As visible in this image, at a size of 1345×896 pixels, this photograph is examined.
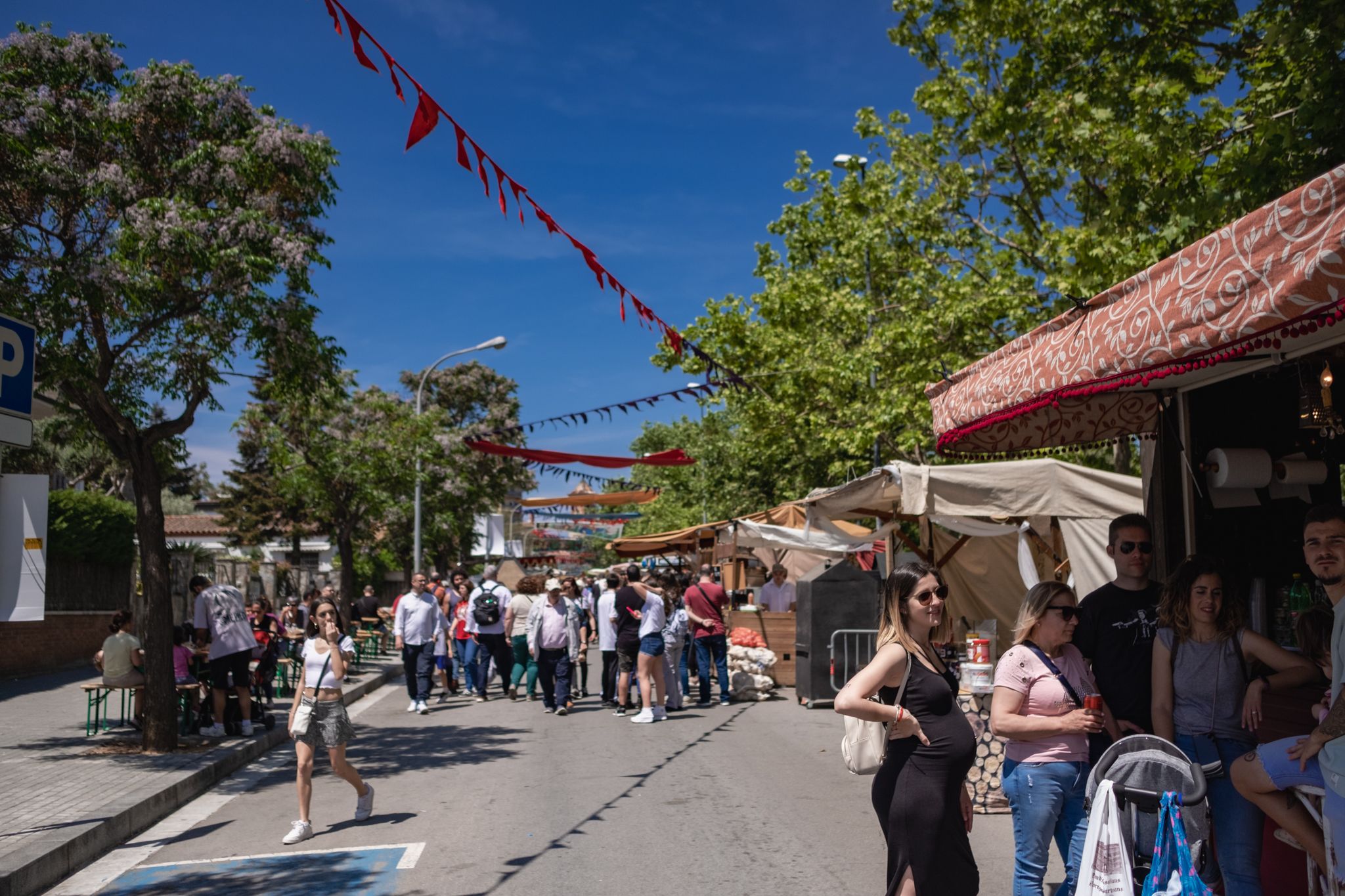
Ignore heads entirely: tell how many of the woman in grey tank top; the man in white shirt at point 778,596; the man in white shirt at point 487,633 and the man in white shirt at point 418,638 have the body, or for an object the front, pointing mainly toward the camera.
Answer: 3

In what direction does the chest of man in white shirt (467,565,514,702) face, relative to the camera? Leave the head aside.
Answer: away from the camera

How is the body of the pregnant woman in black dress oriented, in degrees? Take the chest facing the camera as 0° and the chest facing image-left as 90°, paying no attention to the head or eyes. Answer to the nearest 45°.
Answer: approximately 315°

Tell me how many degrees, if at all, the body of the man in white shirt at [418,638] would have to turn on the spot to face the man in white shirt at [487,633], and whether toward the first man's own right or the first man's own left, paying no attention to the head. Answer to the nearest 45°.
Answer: approximately 135° to the first man's own left

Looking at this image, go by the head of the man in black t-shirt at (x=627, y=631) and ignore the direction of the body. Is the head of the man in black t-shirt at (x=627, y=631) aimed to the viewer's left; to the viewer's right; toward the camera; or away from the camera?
away from the camera

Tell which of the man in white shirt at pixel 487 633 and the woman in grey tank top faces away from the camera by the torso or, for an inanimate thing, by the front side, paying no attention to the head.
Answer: the man in white shirt

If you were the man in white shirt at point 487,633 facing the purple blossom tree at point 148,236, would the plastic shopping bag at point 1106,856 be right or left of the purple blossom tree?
left

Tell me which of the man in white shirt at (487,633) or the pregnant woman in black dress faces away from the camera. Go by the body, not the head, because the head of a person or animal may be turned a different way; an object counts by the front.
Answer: the man in white shirt

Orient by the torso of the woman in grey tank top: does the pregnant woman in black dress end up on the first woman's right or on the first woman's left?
on the first woman's right
